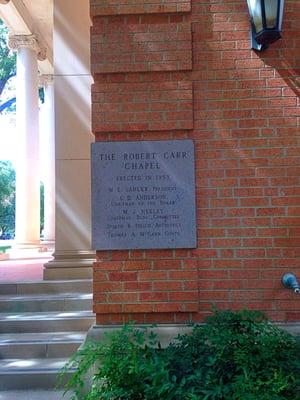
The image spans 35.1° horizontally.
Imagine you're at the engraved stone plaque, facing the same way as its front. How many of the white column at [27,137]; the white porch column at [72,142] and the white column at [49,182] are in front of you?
0

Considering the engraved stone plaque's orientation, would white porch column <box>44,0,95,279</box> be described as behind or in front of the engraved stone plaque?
behind

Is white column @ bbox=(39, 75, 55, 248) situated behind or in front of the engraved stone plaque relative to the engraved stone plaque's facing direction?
behind

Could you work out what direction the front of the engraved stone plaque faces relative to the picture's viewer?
facing the viewer

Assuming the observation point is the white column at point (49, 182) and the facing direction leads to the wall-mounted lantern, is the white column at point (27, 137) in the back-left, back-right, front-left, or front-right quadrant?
front-right
